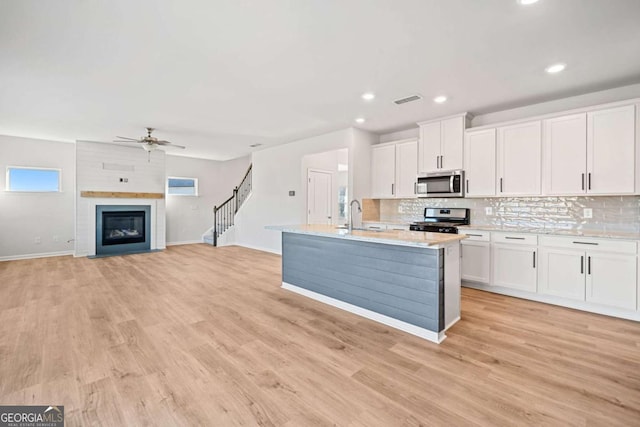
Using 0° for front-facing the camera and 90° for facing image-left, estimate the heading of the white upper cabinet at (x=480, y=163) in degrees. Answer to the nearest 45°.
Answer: approximately 45°

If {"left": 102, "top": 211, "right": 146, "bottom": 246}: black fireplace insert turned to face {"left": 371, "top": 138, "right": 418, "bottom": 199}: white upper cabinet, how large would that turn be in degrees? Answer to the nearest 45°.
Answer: approximately 45° to its left

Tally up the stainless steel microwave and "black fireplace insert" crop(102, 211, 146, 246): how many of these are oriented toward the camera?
2

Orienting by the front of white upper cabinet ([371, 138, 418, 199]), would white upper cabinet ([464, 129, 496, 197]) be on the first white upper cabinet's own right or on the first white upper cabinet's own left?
on the first white upper cabinet's own left

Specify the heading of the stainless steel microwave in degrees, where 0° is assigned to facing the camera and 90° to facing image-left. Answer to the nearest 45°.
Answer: approximately 0°

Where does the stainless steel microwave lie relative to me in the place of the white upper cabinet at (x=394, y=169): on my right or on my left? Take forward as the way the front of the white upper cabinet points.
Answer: on my left
